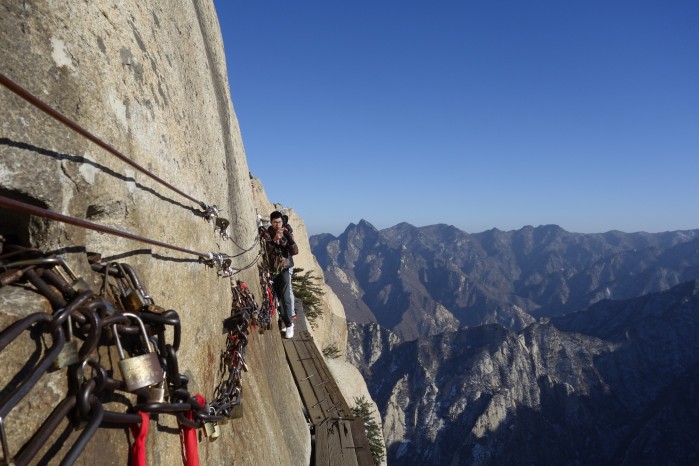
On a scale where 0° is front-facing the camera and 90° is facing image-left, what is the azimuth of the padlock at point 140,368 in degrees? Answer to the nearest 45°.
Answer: approximately 0°

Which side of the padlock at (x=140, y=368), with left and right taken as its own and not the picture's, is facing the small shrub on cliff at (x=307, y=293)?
back

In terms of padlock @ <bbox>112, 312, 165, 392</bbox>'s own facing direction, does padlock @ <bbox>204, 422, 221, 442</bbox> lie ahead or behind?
behind

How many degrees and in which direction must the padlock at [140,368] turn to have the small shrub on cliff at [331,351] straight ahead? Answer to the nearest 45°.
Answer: approximately 135° to its left
